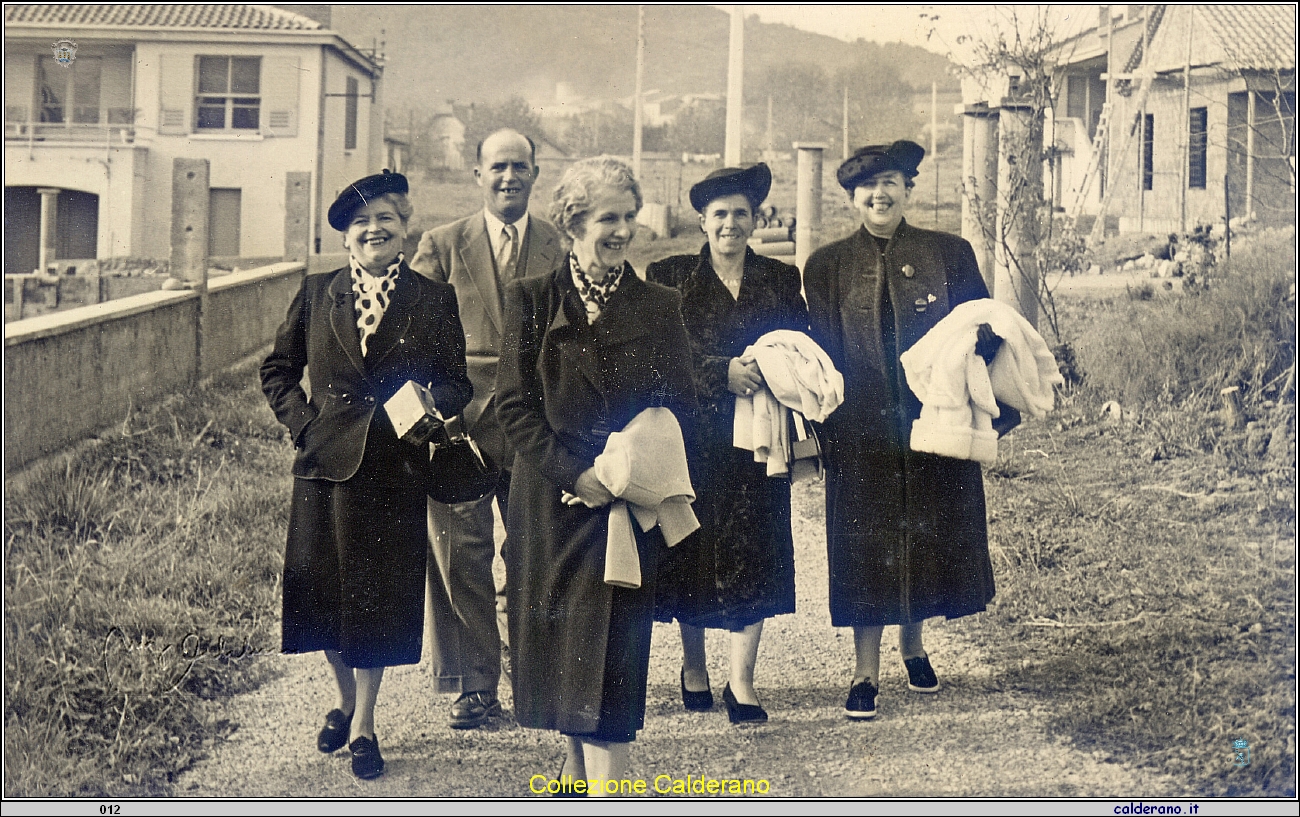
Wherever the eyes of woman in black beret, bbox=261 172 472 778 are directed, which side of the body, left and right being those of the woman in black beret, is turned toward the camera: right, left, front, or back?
front

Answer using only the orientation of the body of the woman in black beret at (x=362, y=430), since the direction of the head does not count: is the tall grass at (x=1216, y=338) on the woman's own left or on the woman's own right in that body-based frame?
on the woman's own left

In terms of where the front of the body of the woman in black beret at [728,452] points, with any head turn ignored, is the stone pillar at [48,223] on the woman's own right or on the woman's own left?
on the woman's own right

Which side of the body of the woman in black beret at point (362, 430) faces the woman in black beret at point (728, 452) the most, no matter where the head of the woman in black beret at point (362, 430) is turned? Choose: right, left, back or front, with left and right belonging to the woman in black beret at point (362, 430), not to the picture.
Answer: left

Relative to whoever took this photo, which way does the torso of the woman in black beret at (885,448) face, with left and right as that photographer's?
facing the viewer

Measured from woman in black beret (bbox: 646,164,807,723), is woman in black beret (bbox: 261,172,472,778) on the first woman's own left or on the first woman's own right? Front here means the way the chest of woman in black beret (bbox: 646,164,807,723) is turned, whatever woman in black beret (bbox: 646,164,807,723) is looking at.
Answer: on the first woman's own right

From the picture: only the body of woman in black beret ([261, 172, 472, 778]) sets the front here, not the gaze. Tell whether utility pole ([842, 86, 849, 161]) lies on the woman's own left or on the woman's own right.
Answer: on the woman's own left

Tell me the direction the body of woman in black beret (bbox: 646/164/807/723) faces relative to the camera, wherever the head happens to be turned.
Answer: toward the camera
